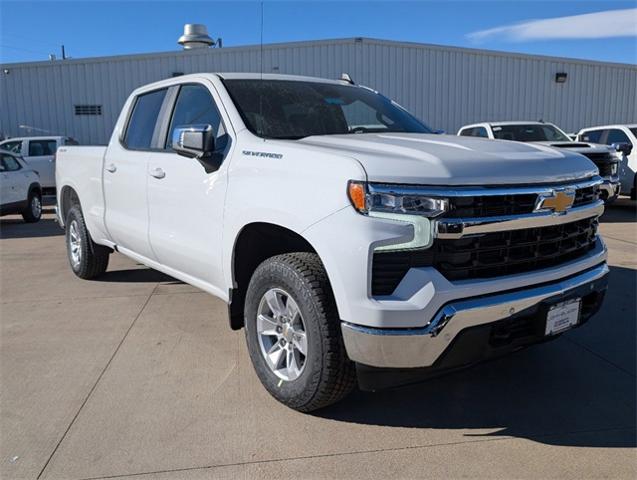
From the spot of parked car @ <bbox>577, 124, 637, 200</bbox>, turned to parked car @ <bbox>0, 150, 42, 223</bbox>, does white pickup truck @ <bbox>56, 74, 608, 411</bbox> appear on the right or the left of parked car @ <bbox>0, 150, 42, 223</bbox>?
left

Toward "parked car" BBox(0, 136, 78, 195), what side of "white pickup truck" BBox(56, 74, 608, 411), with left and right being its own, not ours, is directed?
back

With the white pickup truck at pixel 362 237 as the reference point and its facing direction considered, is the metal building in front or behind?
behind

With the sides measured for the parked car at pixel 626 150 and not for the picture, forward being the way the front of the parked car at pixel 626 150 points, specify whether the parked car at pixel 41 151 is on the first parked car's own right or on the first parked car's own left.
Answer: on the first parked car's own right

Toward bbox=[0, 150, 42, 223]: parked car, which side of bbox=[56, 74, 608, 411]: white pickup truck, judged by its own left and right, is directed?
back

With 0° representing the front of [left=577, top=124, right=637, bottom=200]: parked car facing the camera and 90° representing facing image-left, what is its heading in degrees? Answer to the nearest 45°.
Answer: approximately 315°

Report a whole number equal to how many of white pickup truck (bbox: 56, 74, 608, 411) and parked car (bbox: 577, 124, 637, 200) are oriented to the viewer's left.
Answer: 0

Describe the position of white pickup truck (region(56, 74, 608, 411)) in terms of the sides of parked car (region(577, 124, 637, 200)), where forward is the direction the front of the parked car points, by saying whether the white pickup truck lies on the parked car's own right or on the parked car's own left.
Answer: on the parked car's own right
